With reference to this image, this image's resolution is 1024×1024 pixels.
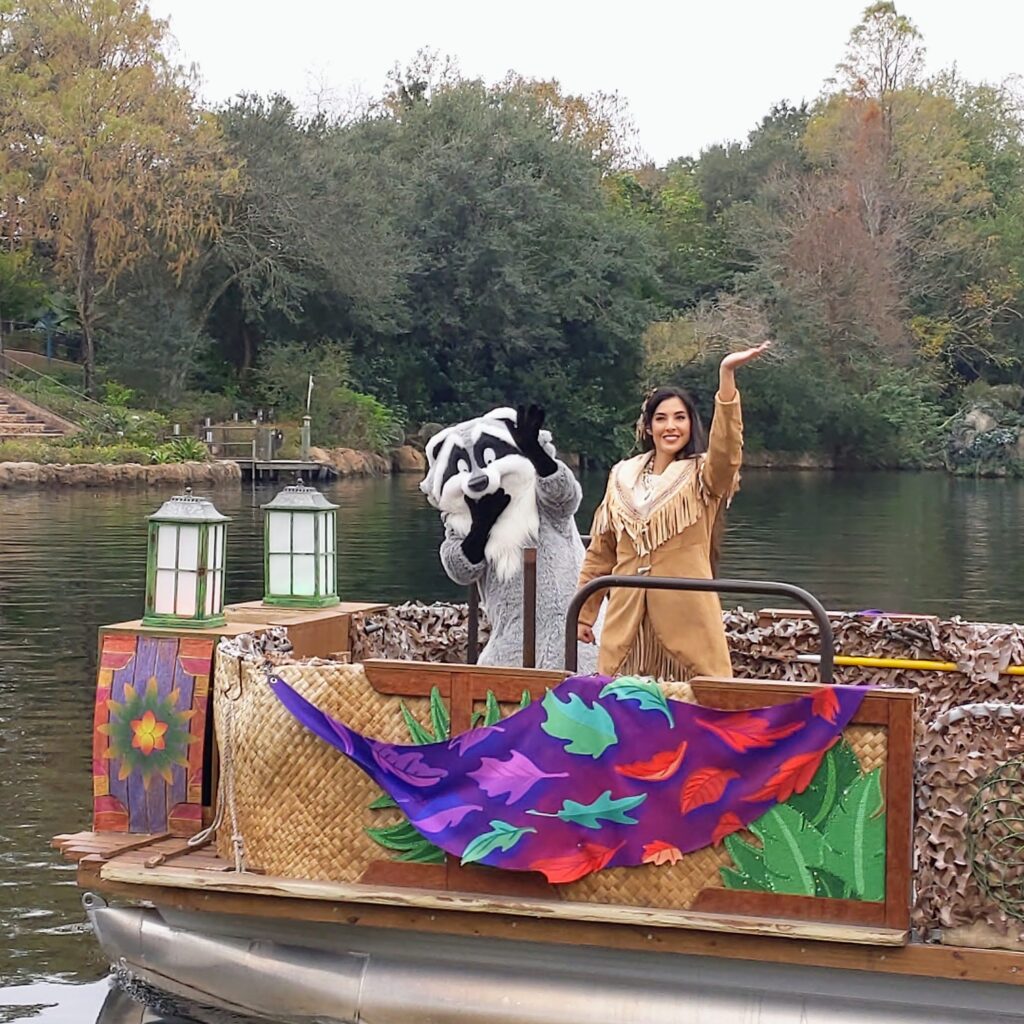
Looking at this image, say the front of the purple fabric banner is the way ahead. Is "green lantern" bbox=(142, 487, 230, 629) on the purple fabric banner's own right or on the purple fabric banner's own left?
on the purple fabric banner's own right

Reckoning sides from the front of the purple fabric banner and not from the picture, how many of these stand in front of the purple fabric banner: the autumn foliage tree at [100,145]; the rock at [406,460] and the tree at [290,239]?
0

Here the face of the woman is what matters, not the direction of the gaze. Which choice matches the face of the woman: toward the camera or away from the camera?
toward the camera

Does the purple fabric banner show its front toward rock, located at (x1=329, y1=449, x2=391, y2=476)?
no

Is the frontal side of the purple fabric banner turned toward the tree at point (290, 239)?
no

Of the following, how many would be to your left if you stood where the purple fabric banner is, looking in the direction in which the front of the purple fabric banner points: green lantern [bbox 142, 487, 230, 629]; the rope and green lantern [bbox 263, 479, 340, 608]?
0

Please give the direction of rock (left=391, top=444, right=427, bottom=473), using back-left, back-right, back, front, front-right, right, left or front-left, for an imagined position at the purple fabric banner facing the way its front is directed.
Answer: back

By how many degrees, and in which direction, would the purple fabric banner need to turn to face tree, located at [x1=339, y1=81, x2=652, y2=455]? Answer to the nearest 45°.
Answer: approximately 180°

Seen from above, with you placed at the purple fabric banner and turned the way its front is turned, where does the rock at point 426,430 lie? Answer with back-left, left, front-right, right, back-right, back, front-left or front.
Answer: back

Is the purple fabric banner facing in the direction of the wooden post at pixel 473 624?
no

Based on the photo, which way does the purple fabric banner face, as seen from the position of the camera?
facing the viewer

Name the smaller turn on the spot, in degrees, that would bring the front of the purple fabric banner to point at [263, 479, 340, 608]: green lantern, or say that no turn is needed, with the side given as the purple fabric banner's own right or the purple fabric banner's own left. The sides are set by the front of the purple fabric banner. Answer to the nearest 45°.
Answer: approximately 135° to the purple fabric banner's own right

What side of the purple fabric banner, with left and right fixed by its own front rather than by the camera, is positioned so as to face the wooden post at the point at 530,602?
back
